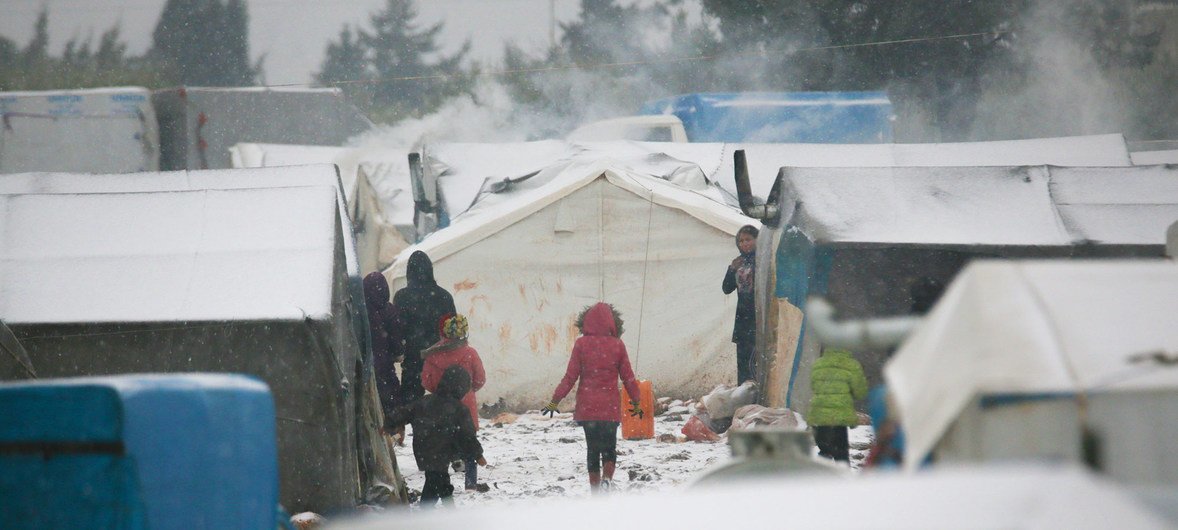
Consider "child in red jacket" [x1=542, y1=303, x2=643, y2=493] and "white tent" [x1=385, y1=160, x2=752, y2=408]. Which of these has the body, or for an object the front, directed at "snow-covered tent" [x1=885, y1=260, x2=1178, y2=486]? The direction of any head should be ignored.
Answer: the white tent

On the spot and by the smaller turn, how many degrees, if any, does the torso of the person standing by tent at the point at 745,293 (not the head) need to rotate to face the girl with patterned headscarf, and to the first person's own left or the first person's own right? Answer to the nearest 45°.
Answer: approximately 45° to the first person's own right

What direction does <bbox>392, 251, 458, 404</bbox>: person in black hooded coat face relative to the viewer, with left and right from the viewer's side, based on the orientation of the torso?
facing away from the viewer

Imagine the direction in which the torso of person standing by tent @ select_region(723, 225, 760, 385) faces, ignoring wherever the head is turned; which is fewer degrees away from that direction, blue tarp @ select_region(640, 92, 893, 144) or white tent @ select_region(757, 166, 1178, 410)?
the white tent

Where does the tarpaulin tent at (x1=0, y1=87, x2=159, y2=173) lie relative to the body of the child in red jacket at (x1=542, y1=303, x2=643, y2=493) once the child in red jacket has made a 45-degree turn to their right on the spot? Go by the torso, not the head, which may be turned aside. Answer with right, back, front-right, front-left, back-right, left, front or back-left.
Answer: left

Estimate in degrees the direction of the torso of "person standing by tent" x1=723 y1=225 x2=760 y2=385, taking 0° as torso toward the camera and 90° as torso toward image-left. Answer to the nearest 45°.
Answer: approximately 0°

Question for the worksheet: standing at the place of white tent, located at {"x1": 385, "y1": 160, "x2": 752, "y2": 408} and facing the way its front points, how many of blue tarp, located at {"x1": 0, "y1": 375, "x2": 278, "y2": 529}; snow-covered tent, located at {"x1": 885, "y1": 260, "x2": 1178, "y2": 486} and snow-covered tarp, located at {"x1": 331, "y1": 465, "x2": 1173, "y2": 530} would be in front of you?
3

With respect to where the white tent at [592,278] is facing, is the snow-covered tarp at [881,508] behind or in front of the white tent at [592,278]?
in front

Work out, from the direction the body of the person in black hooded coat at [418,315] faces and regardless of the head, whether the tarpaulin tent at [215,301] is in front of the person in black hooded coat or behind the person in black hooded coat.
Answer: behind

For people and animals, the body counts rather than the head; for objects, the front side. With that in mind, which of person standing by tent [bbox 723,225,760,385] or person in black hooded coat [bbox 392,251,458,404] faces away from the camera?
the person in black hooded coat

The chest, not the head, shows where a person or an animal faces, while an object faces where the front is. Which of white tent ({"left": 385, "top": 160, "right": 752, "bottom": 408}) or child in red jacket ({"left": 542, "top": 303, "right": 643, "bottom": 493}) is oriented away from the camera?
the child in red jacket

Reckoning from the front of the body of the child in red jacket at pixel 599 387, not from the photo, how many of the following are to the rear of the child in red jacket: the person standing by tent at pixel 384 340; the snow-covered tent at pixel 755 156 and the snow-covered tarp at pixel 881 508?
1

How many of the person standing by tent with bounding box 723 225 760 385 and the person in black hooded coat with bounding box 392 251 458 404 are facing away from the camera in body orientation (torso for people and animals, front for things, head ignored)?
1

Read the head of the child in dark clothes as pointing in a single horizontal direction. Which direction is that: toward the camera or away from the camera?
away from the camera

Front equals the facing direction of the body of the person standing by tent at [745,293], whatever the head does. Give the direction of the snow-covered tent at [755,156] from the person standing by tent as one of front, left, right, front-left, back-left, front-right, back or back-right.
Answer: back

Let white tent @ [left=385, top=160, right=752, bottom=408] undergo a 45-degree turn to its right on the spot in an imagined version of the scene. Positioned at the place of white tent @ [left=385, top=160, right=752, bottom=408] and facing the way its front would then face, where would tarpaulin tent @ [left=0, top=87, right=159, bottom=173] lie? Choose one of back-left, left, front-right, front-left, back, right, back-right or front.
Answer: right

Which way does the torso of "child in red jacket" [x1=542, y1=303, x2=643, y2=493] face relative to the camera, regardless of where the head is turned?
away from the camera

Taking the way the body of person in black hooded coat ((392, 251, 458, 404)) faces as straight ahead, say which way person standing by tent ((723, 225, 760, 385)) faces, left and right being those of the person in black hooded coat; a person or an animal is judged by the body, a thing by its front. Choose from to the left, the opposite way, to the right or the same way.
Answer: the opposite way

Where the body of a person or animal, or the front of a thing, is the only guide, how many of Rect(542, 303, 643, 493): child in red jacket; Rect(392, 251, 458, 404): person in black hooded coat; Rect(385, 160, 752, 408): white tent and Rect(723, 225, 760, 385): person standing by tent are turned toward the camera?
2
